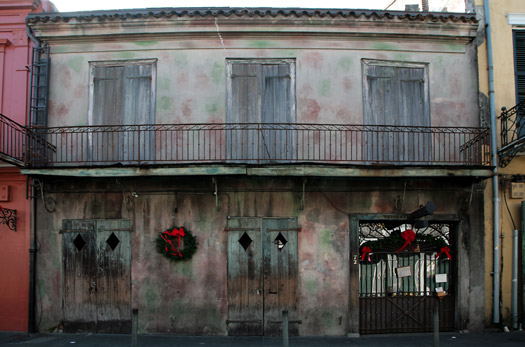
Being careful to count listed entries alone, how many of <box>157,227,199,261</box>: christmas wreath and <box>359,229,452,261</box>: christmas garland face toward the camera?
2

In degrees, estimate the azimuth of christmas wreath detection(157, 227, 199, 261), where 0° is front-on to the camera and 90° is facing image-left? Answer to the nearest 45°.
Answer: approximately 0°

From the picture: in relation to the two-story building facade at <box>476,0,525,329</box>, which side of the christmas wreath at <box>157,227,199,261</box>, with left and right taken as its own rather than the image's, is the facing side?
left

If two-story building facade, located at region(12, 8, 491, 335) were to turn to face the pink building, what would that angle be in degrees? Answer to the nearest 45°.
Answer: approximately 90° to its right

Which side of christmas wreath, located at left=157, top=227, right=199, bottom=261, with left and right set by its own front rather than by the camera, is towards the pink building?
right

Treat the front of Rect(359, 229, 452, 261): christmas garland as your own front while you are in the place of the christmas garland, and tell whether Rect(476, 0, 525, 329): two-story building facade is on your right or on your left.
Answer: on your left

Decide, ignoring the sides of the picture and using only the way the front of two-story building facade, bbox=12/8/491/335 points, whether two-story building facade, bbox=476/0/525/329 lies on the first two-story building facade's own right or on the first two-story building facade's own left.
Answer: on the first two-story building facade's own left

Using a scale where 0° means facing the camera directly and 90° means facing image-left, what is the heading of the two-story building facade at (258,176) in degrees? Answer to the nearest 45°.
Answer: approximately 0°

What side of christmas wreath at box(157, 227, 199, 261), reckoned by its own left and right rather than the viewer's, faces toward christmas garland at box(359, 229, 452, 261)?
left
